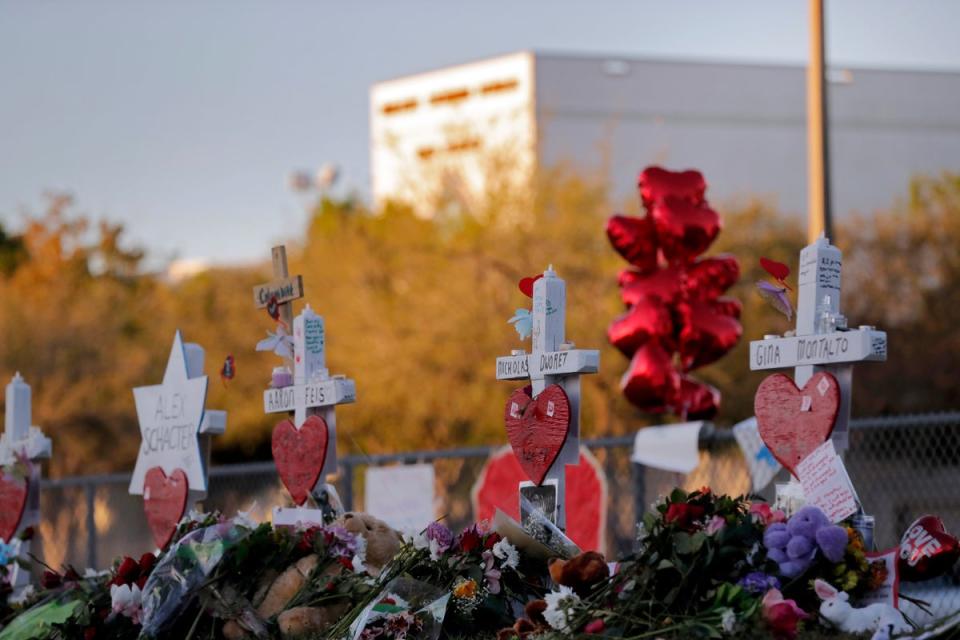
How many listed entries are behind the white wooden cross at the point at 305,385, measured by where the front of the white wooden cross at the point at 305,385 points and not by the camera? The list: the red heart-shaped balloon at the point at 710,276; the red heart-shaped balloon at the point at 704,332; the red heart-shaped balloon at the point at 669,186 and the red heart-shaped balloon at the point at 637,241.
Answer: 4

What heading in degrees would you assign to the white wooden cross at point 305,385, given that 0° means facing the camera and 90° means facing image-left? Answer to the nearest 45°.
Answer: approximately 45°

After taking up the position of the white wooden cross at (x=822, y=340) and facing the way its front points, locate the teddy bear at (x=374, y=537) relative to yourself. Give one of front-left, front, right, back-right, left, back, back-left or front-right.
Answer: front-right

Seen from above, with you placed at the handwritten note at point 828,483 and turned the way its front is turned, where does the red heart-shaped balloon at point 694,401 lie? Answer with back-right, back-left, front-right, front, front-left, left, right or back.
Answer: back

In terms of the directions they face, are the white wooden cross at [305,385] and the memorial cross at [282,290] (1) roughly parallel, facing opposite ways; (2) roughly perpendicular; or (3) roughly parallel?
roughly parallel

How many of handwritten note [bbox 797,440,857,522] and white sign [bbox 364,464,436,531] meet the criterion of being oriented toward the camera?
2

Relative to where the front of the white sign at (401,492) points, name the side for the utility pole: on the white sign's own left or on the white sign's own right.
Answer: on the white sign's own left

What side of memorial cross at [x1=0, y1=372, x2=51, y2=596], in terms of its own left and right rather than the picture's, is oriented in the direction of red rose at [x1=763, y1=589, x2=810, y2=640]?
left

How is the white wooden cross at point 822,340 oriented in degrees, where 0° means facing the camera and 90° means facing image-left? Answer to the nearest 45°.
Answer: approximately 45°

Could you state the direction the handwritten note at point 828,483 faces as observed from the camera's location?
facing the viewer

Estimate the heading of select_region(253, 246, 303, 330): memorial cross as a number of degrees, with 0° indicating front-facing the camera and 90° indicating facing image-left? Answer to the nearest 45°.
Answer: approximately 45°

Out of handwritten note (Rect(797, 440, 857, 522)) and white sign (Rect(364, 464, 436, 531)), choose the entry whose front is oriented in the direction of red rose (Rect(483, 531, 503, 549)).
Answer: the white sign

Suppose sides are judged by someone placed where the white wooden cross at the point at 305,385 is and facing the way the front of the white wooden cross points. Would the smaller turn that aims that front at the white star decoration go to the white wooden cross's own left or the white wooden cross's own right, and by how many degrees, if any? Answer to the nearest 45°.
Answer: approximately 90° to the white wooden cross's own right

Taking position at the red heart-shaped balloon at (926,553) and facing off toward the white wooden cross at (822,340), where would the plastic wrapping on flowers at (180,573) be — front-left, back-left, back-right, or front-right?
front-left

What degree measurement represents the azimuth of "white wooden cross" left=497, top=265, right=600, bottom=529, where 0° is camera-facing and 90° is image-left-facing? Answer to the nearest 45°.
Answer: approximately 45°

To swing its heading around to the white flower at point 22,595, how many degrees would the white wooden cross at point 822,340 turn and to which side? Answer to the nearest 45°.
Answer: approximately 45° to its right

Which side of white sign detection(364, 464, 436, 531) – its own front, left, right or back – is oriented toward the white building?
back

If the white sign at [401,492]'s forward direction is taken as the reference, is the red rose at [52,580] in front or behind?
in front

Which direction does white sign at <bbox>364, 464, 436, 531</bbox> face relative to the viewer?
toward the camera

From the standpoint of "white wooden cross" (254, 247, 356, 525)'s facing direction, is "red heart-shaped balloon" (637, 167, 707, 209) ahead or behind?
behind
